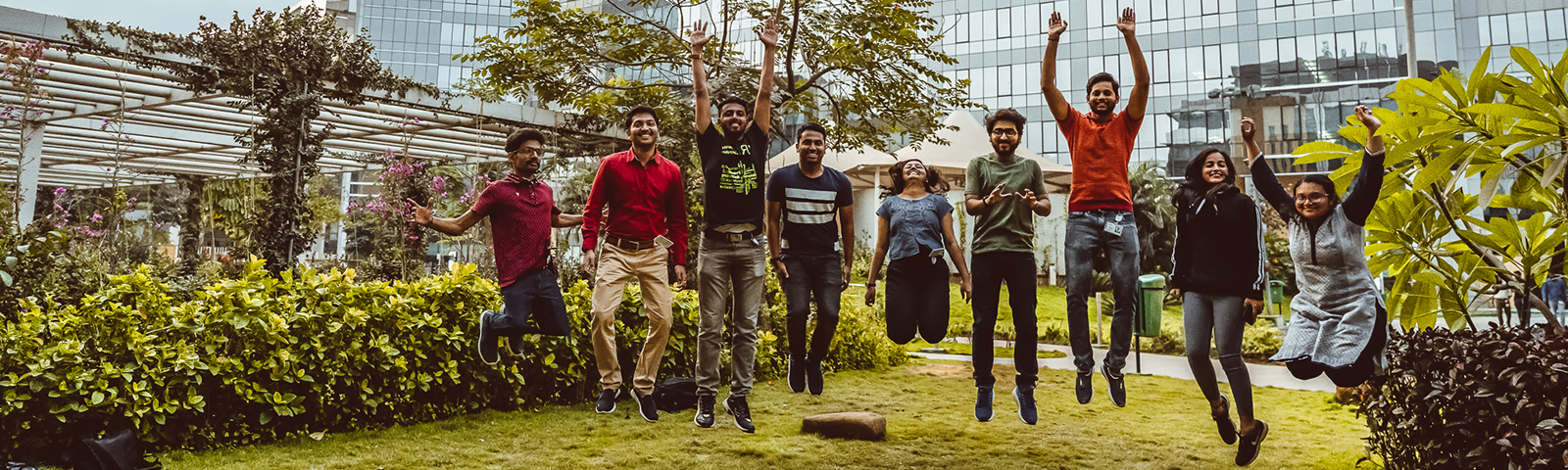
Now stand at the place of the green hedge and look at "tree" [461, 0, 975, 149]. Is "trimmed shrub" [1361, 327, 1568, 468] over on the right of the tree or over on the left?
right

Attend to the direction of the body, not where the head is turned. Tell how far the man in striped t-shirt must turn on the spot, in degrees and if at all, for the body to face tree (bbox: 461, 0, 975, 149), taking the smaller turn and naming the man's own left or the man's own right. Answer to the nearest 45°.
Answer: approximately 180°

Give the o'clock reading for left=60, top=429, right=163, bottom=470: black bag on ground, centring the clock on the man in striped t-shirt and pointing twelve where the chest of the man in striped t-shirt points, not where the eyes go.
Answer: The black bag on ground is roughly at 3 o'clock from the man in striped t-shirt.

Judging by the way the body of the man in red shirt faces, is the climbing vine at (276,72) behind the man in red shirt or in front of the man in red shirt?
behind

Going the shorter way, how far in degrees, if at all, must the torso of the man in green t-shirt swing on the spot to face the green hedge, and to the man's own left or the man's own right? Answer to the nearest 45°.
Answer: approximately 90° to the man's own right
